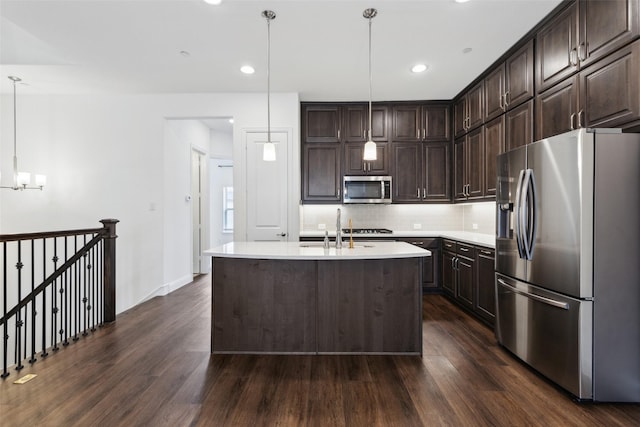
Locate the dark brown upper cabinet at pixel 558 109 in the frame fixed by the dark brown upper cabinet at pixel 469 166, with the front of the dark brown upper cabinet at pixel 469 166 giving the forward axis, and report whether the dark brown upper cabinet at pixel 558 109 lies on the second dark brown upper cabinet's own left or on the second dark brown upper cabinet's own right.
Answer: on the second dark brown upper cabinet's own left

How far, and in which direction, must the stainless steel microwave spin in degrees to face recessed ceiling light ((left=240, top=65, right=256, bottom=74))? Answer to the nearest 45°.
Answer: approximately 45° to its right

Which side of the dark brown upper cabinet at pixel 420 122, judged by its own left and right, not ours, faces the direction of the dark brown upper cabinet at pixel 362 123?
right

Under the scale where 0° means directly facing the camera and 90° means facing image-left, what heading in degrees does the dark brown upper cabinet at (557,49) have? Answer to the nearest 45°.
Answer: approximately 45°

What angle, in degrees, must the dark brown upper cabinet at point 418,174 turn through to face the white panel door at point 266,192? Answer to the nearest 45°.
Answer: approximately 45° to its right
